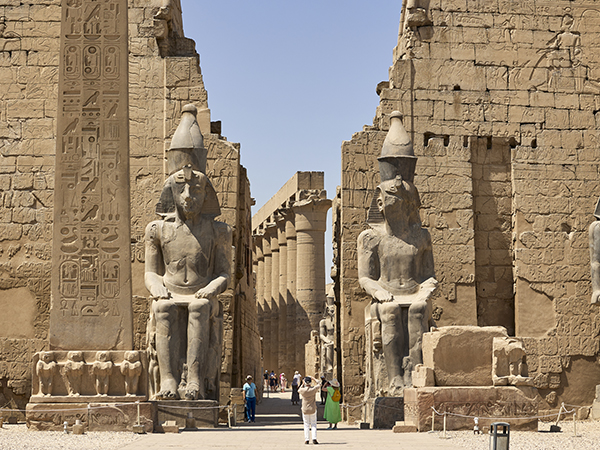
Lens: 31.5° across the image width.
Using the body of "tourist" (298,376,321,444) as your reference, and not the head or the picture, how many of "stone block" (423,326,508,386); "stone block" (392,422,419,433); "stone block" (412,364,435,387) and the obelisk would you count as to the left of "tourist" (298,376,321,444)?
1

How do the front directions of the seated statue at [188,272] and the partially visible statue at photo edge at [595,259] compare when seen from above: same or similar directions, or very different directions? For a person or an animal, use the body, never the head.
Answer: same or similar directions

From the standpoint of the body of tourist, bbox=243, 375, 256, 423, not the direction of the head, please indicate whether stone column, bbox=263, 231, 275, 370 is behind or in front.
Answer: behind

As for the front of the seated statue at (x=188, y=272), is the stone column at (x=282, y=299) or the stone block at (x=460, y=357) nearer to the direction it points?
the stone block

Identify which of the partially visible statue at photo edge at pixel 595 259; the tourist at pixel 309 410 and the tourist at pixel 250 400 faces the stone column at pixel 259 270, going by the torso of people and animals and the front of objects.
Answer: the tourist at pixel 309 410

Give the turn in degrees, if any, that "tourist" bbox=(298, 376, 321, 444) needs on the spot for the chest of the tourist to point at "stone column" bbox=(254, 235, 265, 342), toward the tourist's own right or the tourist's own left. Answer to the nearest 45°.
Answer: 0° — they already face it

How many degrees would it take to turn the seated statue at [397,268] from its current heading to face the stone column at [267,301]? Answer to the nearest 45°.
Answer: approximately 180°

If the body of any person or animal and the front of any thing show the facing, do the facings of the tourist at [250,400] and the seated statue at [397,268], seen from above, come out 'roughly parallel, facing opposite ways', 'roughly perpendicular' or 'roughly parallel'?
roughly parallel

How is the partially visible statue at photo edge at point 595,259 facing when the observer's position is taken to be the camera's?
facing the viewer

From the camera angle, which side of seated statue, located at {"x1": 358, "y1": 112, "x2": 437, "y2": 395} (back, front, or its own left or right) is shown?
front

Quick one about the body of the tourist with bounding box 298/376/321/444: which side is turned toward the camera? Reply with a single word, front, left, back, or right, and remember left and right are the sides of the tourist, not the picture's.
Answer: back

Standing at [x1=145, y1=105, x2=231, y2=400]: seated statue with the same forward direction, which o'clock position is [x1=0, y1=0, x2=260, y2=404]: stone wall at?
The stone wall is roughly at 5 o'clock from the seated statue.

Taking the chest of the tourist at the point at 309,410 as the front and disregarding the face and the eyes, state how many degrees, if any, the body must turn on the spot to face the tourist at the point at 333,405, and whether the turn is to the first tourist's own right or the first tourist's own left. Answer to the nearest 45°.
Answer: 0° — they already face them
